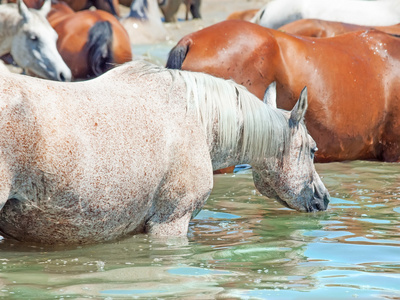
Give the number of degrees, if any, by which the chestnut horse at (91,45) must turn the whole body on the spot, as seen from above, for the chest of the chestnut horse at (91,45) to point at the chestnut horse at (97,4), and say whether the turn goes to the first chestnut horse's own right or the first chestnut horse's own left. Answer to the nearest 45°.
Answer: approximately 45° to the first chestnut horse's own right

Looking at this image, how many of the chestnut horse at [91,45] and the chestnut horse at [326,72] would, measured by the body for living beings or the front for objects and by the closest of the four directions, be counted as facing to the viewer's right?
1

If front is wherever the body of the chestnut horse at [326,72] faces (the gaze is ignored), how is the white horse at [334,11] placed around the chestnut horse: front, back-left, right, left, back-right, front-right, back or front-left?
left

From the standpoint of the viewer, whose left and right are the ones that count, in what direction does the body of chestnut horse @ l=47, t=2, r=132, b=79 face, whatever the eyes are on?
facing away from the viewer and to the left of the viewer

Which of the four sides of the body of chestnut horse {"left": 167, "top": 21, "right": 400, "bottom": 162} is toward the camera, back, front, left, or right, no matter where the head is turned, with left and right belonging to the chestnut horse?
right

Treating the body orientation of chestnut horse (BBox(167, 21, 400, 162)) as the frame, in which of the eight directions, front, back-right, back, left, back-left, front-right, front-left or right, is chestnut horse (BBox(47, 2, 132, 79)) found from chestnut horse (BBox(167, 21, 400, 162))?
back-left

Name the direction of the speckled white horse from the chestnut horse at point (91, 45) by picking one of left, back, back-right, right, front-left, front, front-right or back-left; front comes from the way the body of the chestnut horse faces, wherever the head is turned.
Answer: back-left

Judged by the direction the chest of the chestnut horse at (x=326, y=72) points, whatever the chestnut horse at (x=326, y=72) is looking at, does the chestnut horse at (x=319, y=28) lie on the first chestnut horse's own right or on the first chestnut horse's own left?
on the first chestnut horse's own left

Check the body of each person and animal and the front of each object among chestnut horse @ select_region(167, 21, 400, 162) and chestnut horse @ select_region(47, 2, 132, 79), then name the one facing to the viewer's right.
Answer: chestnut horse @ select_region(167, 21, 400, 162)

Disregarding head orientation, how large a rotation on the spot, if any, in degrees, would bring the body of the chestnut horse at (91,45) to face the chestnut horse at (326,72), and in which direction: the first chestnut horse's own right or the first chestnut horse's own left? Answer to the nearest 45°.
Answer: approximately 180°

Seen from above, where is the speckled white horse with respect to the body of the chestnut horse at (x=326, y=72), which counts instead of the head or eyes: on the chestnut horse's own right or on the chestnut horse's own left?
on the chestnut horse's own right

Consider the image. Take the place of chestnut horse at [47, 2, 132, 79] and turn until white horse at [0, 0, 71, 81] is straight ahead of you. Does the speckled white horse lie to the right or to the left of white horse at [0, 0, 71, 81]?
left

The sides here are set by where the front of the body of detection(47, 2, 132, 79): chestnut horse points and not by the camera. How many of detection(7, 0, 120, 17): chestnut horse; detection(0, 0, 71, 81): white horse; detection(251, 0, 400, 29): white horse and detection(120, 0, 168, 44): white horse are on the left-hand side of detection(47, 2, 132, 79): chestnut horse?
1
